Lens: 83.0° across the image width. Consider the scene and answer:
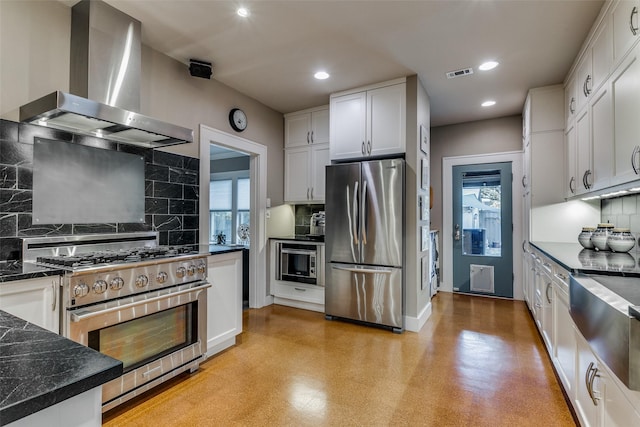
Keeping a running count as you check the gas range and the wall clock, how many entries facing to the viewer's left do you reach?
0

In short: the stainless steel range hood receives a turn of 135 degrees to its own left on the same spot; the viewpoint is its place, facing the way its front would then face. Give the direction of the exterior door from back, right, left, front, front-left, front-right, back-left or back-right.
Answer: right

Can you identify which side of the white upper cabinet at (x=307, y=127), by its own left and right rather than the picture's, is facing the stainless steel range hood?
front

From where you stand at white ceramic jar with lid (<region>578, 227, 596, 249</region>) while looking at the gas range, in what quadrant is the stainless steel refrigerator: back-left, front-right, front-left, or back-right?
front-right

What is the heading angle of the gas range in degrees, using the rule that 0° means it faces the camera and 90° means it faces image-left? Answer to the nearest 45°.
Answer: approximately 315°

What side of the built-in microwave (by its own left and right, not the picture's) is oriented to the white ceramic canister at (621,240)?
left

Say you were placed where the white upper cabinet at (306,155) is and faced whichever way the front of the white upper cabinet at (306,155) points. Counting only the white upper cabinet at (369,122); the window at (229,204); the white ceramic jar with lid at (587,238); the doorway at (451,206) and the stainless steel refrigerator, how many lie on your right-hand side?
1

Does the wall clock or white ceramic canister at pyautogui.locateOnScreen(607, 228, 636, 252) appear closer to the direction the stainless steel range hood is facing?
the white ceramic canister

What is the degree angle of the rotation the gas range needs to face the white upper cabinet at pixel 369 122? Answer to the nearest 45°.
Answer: approximately 45° to its left

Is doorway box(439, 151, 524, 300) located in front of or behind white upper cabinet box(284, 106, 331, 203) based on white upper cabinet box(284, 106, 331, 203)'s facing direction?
behind

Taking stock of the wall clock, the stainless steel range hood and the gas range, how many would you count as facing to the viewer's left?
0

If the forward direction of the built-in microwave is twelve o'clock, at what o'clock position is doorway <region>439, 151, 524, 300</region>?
The doorway is roughly at 7 o'clock from the built-in microwave.

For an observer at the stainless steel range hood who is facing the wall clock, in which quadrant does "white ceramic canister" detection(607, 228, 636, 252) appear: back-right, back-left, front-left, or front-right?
front-right

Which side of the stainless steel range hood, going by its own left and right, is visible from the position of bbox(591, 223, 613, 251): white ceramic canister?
front

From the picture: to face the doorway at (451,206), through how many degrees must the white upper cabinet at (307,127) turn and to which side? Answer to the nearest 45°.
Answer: approximately 135° to its left

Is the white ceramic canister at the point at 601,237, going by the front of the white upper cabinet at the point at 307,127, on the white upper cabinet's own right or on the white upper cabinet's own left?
on the white upper cabinet's own left

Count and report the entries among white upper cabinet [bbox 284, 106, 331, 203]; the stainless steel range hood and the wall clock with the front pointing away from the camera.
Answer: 0
